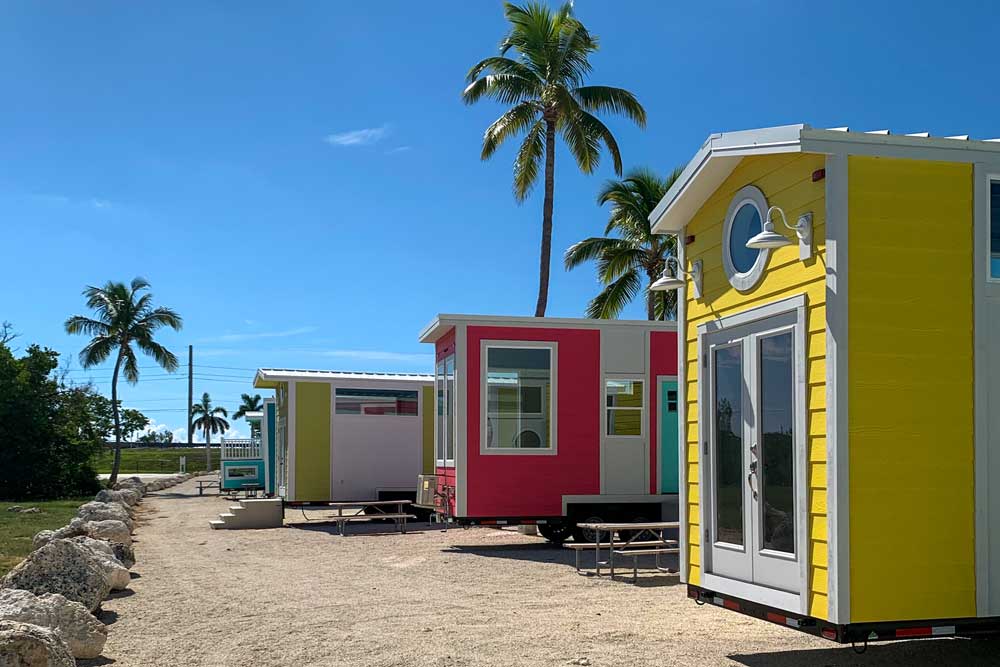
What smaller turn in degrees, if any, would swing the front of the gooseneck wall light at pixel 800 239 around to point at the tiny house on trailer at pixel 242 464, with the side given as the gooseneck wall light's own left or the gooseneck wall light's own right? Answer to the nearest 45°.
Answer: approximately 45° to the gooseneck wall light's own right

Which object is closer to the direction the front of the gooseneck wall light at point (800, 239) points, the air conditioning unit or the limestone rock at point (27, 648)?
the limestone rock

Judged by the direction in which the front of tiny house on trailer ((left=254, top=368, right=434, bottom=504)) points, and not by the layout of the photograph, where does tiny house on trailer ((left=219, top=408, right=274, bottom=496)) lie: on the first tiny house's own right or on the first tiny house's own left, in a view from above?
on the first tiny house's own right

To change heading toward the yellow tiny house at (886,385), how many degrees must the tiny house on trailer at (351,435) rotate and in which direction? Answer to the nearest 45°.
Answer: approximately 90° to its left

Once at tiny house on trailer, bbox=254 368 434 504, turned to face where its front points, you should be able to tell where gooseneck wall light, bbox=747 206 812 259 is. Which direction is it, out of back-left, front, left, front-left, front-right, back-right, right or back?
left

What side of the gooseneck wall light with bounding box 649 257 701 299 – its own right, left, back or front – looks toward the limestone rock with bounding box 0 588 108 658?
front

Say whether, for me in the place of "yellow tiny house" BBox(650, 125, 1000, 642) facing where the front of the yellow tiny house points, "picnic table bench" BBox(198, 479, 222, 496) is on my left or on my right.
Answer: on my right

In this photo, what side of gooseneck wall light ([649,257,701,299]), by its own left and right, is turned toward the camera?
left
